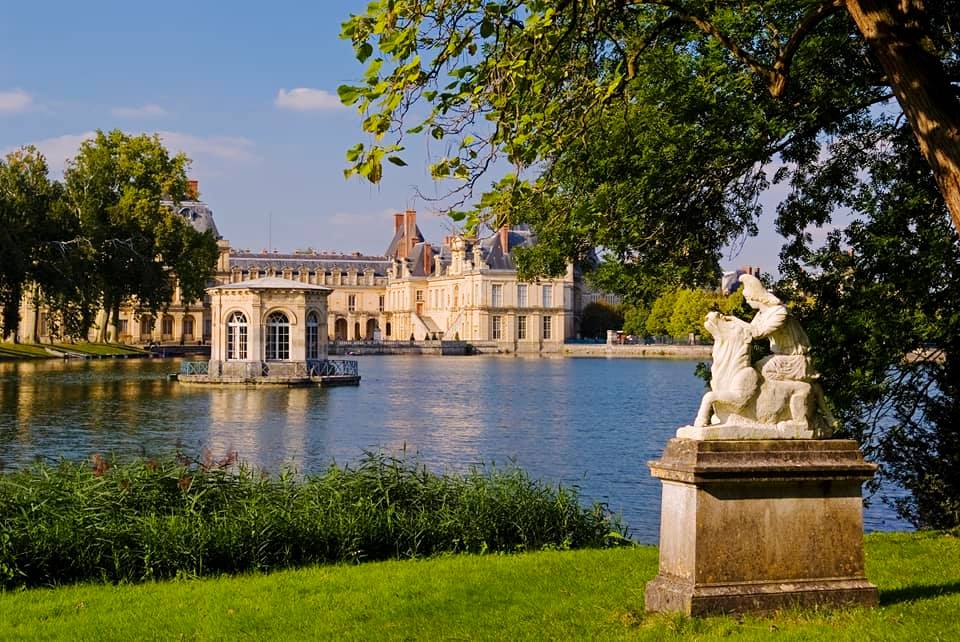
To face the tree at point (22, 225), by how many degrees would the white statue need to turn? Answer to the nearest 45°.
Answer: approximately 45° to its right

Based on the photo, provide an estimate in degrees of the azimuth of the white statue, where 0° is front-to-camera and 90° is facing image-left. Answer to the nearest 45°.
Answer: approximately 90°
